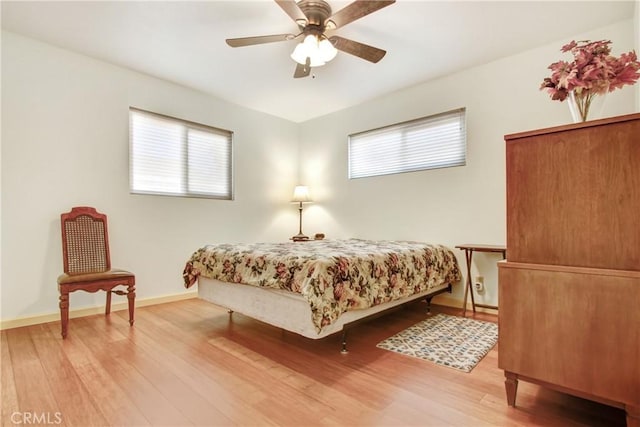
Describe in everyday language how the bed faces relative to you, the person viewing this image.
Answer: facing the viewer and to the left of the viewer

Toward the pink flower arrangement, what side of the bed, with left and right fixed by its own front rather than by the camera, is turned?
left

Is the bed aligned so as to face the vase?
no

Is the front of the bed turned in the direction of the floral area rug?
no

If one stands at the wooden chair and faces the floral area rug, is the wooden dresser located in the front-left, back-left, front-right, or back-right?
front-right

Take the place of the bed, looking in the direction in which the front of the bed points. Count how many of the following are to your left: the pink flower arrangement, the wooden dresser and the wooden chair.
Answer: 2

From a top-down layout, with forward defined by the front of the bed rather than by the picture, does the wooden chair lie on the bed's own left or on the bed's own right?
on the bed's own right

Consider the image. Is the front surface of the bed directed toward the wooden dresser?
no
